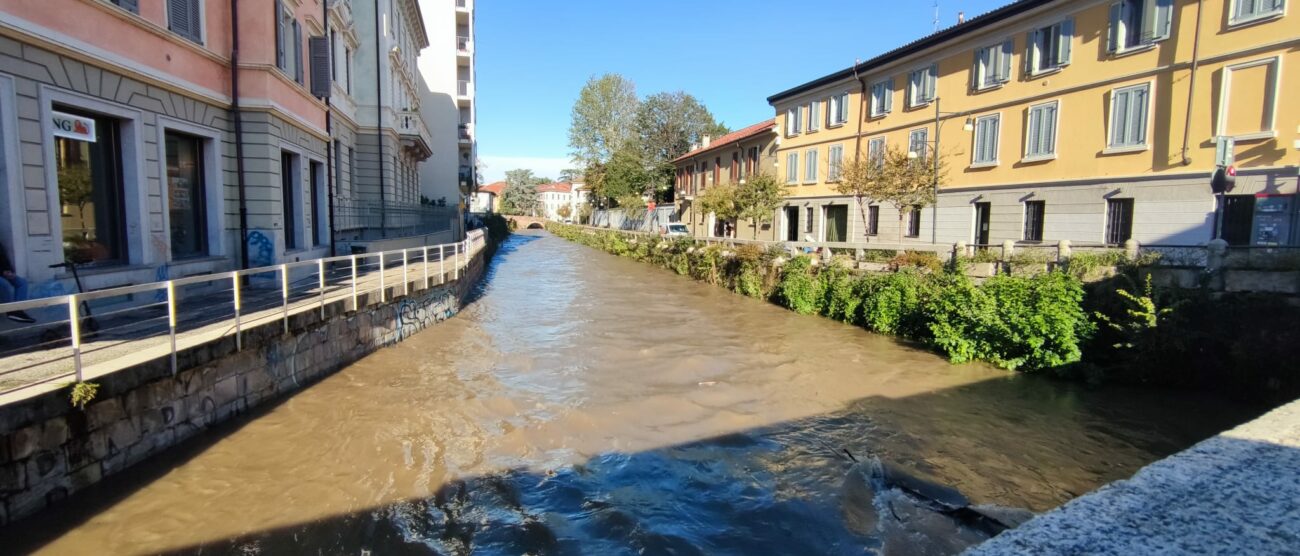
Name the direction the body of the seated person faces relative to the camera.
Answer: to the viewer's right

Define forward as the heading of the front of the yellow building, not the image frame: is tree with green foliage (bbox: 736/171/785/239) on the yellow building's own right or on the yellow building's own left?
on the yellow building's own right

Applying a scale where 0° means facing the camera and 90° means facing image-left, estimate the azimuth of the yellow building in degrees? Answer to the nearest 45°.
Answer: approximately 45°

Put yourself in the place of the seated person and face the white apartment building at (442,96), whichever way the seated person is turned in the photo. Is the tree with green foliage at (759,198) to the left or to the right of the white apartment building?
right

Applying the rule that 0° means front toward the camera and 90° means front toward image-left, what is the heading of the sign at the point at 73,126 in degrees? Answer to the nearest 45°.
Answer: approximately 315°

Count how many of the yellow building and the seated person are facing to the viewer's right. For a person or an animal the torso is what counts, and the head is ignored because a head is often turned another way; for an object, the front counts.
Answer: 1

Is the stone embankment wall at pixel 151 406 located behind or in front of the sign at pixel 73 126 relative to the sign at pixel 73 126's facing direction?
in front

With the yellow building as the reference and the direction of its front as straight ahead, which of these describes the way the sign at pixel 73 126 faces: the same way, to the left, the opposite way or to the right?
the opposite way

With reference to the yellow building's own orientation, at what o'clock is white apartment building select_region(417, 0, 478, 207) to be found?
The white apartment building is roughly at 2 o'clock from the yellow building.

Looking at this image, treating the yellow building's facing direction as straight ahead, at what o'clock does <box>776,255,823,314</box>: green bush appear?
The green bush is roughly at 12 o'clock from the yellow building.
